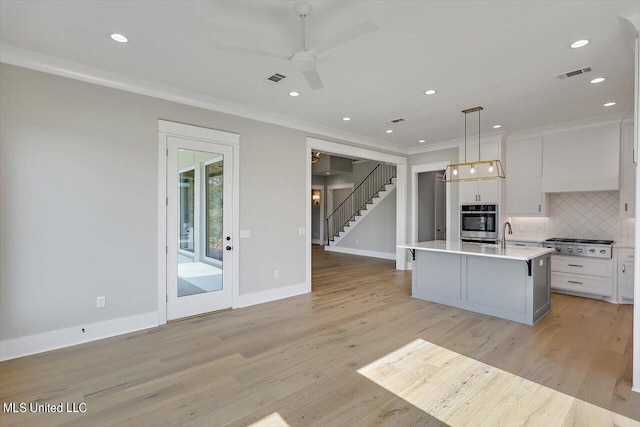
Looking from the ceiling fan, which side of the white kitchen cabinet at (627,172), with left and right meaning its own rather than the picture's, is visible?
front

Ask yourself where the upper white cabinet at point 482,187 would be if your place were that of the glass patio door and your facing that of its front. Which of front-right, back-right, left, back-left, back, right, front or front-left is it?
front-left

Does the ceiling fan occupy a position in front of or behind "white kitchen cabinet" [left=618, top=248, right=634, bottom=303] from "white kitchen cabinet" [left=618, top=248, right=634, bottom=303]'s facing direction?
in front

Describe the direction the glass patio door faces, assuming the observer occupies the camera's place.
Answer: facing the viewer and to the right of the viewer

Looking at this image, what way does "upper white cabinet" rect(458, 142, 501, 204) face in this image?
toward the camera

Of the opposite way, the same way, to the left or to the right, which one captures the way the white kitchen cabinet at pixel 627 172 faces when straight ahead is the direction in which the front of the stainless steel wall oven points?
the same way

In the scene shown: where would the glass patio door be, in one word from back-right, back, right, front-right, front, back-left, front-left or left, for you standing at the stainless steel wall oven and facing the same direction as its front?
front-right

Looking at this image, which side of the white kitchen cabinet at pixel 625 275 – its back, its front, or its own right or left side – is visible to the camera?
front

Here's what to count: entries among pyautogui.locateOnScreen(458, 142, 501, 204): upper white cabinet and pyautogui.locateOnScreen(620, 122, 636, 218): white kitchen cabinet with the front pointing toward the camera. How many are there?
2

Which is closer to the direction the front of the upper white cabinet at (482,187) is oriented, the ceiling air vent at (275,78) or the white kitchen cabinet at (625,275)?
the ceiling air vent

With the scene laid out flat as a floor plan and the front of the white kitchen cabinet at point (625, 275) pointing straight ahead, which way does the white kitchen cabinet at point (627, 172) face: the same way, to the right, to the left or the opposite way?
the same way

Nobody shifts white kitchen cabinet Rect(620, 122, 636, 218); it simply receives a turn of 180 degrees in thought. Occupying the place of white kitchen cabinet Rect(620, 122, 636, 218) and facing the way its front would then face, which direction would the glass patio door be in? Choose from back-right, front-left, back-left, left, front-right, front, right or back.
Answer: back-left

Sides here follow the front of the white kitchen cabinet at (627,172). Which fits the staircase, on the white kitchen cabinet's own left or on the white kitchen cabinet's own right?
on the white kitchen cabinet's own right

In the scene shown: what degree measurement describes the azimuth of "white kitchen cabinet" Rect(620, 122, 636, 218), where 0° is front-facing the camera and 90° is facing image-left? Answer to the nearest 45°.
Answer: approximately 0°

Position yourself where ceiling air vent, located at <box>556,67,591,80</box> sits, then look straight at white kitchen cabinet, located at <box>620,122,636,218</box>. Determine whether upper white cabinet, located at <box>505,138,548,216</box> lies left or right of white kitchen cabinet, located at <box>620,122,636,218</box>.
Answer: left

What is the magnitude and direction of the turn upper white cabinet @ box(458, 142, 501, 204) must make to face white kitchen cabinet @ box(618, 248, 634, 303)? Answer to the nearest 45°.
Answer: approximately 90° to its left

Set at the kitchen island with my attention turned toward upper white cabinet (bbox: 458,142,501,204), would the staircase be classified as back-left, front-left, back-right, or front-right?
front-left
